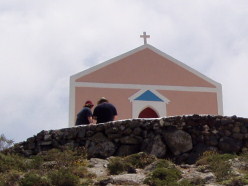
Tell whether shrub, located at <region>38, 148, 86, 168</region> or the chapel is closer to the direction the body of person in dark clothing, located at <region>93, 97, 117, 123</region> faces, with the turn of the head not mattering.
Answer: the chapel

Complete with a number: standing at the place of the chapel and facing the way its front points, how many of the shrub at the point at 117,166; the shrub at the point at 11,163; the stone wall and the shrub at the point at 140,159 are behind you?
0

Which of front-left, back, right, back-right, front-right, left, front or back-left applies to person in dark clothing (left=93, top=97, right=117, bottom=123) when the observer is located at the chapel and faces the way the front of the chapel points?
front

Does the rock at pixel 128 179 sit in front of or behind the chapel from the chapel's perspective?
in front

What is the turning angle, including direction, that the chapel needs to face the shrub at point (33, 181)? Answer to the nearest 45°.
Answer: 0° — it already faces it

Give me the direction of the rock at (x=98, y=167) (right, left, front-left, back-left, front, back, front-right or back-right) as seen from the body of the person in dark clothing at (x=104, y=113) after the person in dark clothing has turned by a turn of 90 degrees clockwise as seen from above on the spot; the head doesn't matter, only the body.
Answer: right

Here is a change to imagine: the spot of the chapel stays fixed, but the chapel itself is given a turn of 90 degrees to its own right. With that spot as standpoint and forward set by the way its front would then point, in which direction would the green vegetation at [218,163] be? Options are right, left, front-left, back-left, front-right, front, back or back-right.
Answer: left

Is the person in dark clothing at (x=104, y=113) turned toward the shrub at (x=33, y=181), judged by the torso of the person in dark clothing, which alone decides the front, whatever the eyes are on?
no

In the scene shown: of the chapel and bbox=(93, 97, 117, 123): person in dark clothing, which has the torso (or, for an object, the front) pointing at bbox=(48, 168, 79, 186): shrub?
the chapel

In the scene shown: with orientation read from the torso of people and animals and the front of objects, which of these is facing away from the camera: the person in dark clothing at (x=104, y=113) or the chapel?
the person in dark clothing

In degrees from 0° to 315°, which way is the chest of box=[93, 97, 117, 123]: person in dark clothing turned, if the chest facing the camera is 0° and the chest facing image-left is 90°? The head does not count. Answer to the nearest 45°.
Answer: approximately 180°

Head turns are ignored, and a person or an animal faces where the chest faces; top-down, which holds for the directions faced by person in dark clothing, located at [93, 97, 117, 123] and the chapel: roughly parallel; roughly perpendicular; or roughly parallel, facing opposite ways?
roughly parallel, facing opposite ways

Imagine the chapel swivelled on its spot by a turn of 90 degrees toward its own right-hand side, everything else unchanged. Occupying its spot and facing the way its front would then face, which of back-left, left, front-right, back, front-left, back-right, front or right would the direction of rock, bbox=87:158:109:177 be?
left

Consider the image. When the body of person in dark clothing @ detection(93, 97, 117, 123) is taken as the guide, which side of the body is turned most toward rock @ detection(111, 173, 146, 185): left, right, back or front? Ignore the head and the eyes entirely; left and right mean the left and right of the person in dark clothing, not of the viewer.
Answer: back

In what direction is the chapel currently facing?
toward the camera

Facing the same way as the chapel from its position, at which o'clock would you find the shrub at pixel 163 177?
The shrub is roughly at 12 o'clock from the chapel.

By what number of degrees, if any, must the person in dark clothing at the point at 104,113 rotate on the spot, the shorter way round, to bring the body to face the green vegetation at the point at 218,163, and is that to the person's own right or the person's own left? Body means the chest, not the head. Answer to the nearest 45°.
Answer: approximately 135° to the person's own right

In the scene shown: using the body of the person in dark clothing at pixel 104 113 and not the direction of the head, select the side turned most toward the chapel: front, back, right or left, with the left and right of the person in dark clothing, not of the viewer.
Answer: front

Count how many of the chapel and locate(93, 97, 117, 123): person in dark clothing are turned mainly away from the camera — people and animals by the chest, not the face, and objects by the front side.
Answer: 1
